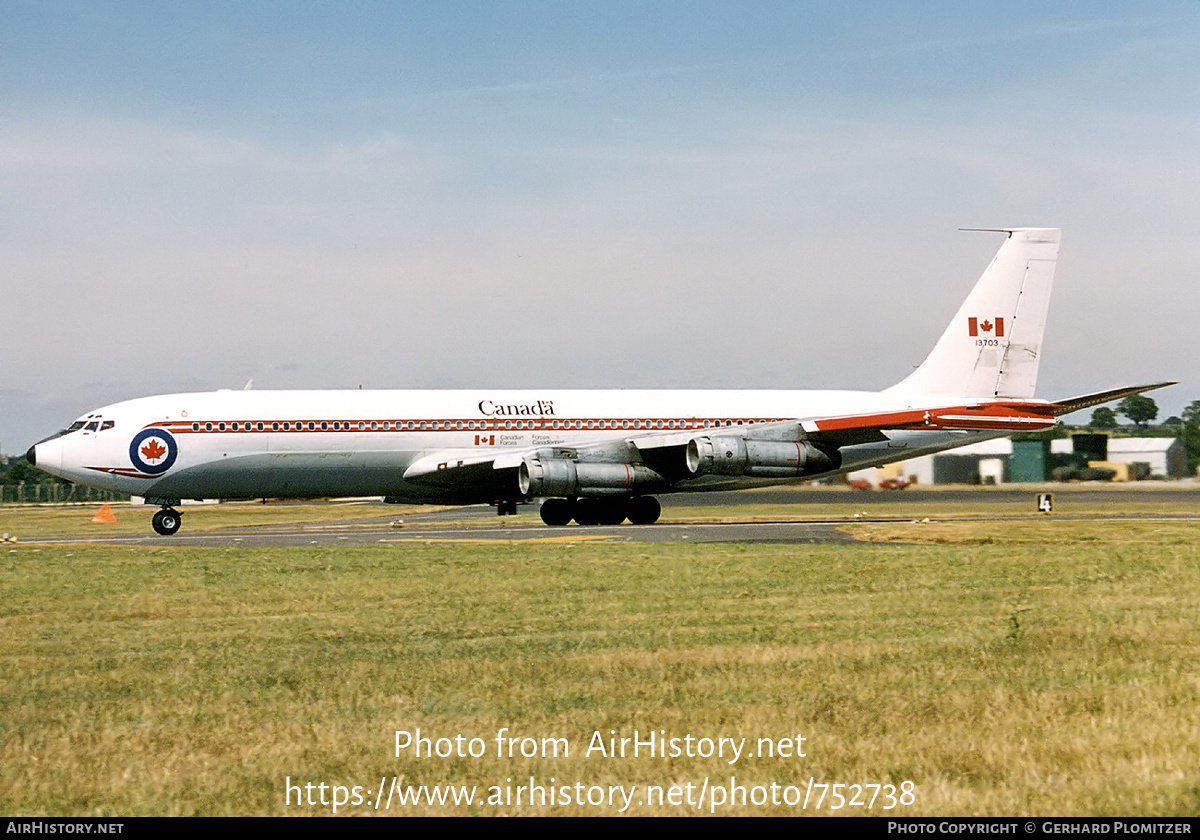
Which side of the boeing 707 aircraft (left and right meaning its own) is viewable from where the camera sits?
left
